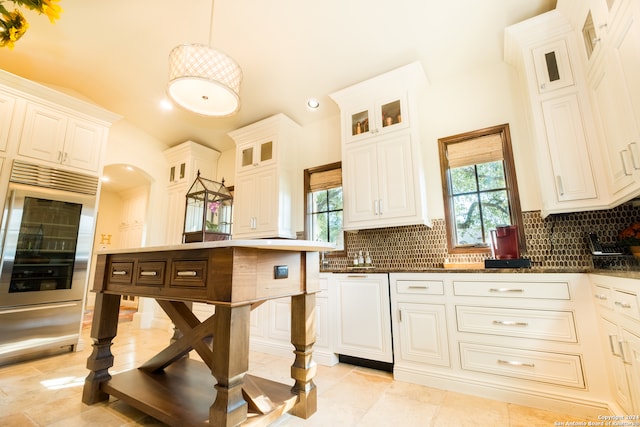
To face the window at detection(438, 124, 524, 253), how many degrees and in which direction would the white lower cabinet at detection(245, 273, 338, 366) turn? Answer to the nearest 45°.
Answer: approximately 135° to its left

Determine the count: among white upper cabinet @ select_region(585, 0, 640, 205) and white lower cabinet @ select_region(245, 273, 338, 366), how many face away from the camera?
0

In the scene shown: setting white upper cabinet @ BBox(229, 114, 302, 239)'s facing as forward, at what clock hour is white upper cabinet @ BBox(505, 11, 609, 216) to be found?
white upper cabinet @ BBox(505, 11, 609, 216) is roughly at 9 o'clock from white upper cabinet @ BBox(229, 114, 302, 239).

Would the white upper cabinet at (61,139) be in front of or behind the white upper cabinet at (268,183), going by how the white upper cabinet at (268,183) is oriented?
in front

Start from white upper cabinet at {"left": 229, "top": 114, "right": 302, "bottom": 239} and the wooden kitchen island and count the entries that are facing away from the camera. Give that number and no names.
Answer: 0

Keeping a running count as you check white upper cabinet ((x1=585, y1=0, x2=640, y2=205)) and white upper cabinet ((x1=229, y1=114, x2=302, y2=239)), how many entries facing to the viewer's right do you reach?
0

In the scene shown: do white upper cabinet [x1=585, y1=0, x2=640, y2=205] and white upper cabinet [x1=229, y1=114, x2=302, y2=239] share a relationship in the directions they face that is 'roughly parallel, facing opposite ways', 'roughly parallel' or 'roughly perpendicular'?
roughly perpendicular

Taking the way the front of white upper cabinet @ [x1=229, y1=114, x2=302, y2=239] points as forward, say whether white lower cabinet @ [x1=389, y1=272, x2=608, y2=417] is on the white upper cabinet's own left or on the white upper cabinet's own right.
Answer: on the white upper cabinet's own left

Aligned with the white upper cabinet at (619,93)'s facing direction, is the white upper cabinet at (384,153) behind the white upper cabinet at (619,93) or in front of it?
in front

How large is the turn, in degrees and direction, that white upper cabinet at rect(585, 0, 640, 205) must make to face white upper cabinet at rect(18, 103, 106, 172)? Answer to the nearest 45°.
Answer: approximately 45° to its left

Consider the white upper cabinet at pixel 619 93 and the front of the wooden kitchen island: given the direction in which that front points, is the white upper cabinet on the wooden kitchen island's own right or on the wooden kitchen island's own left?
on the wooden kitchen island's own left

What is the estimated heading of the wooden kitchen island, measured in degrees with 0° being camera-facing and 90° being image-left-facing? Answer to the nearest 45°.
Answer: approximately 45°

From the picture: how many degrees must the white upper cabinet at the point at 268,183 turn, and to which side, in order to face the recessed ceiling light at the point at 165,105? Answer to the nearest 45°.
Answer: approximately 45° to its right

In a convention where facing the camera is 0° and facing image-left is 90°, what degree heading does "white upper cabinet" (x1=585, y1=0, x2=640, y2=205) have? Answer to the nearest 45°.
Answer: approximately 90°
